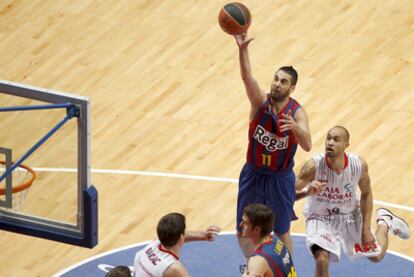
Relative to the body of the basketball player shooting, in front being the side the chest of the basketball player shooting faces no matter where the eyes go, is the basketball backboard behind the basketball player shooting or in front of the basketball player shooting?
in front

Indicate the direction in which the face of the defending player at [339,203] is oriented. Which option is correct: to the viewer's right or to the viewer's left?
to the viewer's left

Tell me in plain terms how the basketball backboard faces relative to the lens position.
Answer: facing away from the viewer and to the right of the viewer

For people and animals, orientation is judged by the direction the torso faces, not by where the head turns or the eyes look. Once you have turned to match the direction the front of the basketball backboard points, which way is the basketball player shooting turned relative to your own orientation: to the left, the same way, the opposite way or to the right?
the opposite way

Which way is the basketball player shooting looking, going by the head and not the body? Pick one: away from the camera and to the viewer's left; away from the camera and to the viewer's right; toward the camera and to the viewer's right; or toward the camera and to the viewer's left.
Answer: toward the camera and to the viewer's left
